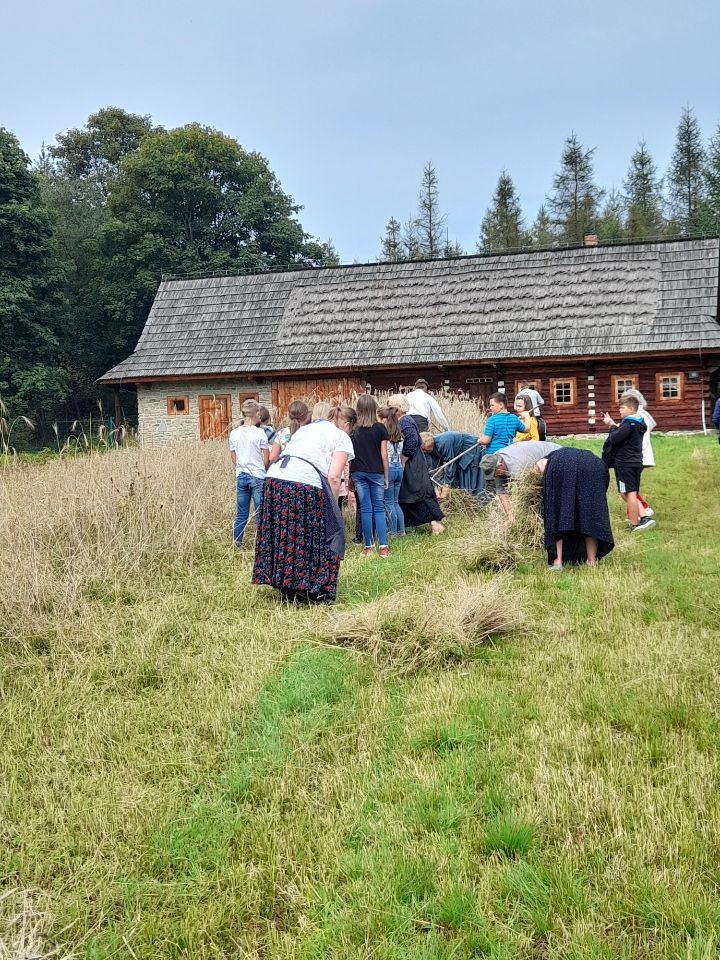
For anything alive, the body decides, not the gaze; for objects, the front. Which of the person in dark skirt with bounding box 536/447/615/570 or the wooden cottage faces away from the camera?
the person in dark skirt

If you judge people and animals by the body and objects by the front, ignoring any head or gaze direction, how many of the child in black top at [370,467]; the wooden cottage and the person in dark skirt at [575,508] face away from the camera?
2

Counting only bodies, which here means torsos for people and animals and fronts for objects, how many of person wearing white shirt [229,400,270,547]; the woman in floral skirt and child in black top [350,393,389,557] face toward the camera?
0

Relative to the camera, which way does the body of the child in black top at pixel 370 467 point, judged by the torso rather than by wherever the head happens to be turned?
away from the camera

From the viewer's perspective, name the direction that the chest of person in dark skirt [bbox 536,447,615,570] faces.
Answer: away from the camera

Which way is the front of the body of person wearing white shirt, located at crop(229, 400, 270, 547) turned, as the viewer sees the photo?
away from the camera

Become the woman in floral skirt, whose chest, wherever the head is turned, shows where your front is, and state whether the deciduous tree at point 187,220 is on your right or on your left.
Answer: on your left

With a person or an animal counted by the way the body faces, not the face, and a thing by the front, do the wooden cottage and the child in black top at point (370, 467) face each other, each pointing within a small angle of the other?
yes

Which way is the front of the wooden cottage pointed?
toward the camera

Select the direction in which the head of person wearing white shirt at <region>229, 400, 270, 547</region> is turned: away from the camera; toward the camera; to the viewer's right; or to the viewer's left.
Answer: away from the camera

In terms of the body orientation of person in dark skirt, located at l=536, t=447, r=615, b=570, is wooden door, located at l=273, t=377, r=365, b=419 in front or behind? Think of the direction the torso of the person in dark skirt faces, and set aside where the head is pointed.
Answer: in front

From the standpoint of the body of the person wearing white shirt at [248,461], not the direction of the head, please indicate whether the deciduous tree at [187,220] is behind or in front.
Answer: in front

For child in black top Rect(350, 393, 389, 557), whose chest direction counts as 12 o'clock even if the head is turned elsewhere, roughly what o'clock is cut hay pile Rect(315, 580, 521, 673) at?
The cut hay pile is roughly at 6 o'clock from the child in black top.

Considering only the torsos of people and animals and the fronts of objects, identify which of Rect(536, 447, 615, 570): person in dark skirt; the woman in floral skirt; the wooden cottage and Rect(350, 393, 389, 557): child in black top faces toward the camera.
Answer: the wooden cottage
